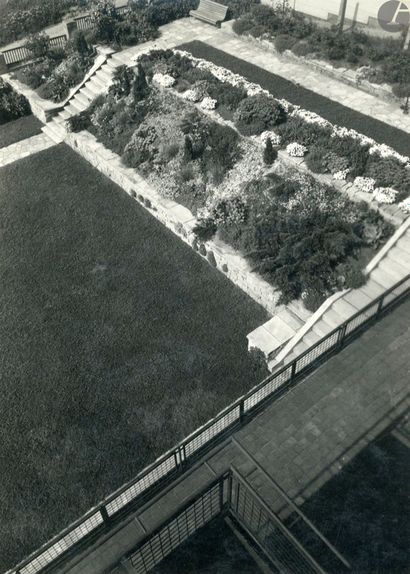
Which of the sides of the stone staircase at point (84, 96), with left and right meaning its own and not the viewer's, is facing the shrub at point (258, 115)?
left

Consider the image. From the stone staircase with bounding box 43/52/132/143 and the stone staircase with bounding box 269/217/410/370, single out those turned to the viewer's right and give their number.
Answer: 0

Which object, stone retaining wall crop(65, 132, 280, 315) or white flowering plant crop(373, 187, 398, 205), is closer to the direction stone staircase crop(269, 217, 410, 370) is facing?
the stone retaining wall

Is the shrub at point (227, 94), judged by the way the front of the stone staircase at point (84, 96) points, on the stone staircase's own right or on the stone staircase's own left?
on the stone staircase's own left

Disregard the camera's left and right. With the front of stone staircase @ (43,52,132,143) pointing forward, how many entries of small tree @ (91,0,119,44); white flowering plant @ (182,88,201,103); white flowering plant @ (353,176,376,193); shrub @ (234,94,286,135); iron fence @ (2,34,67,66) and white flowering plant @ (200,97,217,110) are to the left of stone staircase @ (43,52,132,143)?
4

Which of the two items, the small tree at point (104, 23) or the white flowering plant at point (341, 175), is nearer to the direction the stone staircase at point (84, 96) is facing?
the white flowering plant

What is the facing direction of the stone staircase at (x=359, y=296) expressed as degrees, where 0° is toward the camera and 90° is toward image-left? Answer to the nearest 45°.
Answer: approximately 45°

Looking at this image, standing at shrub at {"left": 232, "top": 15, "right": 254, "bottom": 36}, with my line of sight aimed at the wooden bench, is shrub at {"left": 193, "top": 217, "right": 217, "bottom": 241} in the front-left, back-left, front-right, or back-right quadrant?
back-left

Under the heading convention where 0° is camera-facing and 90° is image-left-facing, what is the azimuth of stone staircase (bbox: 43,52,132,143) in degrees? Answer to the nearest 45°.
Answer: approximately 45°

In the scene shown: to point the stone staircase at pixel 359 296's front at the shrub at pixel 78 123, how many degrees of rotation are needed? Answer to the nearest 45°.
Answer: approximately 90° to its right

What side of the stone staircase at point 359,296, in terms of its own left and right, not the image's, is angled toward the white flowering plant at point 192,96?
right

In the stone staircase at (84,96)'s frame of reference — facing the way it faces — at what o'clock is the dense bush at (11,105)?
The dense bush is roughly at 2 o'clock from the stone staircase.

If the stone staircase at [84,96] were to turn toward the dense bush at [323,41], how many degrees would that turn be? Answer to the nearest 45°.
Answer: approximately 135° to its left
